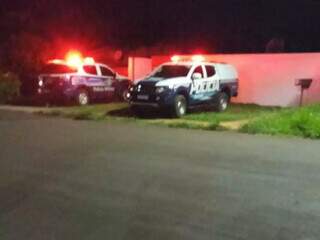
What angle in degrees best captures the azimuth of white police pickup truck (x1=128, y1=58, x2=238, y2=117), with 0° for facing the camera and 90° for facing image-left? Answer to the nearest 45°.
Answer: approximately 45°

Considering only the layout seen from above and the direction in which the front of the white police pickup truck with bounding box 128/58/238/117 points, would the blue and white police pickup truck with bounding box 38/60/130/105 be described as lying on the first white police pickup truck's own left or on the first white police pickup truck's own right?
on the first white police pickup truck's own right
